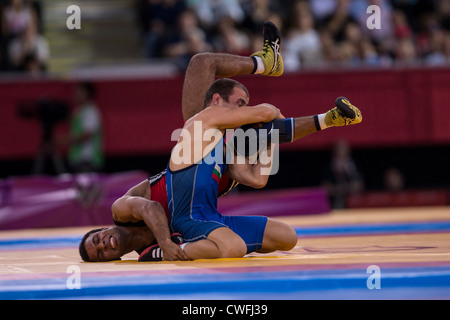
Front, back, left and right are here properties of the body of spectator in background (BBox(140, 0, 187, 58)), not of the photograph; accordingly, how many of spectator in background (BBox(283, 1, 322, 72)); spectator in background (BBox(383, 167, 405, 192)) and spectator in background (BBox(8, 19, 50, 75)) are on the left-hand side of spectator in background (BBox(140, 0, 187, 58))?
2

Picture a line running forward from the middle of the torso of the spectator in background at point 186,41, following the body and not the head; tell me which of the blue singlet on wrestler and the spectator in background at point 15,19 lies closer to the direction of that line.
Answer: the blue singlet on wrestler

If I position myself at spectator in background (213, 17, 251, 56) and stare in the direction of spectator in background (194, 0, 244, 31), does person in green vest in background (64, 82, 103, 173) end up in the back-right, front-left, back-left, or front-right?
back-left

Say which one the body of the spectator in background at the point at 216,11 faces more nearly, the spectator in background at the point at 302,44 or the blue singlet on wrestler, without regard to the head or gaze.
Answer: the blue singlet on wrestler

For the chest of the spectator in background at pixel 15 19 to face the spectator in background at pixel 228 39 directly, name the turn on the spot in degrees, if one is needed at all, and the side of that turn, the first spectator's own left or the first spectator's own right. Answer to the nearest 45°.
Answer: approximately 90° to the first spectator's own left

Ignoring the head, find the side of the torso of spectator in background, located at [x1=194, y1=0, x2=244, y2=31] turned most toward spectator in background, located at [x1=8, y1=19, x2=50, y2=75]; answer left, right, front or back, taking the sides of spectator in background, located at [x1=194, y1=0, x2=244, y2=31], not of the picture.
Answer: right

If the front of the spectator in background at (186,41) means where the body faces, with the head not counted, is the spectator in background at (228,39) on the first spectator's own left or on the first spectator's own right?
on the first spectator's own left

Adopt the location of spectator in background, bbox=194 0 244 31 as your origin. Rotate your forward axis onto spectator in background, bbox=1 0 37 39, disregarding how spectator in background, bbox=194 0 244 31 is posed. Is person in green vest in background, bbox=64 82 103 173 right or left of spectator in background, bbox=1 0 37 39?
left

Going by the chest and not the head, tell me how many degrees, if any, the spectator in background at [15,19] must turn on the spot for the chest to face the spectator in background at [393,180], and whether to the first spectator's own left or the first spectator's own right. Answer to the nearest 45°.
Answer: approximately 90° to the first spectator's own left

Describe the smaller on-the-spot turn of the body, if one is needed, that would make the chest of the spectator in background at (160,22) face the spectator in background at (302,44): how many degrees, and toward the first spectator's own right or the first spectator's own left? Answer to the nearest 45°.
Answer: approximately 90° to the first spectator's own left

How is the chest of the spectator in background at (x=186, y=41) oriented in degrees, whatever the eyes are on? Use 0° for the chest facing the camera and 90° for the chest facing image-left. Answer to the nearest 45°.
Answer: approximately 0°

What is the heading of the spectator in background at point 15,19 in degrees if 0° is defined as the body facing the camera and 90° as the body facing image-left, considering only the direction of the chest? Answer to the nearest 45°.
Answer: approximately 0°
